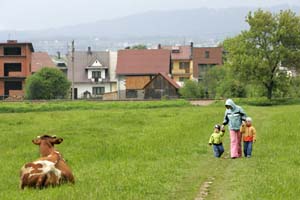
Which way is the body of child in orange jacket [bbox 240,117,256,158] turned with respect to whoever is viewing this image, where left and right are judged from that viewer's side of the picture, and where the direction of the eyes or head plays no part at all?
facing the viewer

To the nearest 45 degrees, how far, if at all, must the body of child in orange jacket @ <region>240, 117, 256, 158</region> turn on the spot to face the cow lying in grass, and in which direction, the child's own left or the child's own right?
approximately 45° to the child's own right

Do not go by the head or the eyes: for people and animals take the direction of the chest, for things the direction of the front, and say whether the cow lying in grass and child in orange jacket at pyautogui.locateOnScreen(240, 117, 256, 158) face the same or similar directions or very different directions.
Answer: very different directions
